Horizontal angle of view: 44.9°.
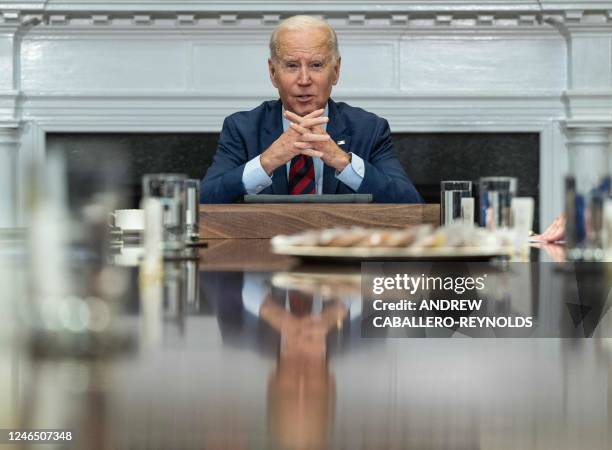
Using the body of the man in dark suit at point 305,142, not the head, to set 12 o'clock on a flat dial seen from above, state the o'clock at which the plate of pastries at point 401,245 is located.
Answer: The plate of pastries is roughly at 12 o'clock from the man in dark suit.

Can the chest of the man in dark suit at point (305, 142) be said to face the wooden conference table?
yes

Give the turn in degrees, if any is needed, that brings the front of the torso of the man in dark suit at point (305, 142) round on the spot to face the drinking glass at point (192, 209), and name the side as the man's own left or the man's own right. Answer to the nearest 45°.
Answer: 0° — they already face it

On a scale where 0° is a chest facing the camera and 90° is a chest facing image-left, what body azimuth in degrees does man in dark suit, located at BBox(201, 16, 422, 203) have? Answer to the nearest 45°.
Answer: approximately 0°
